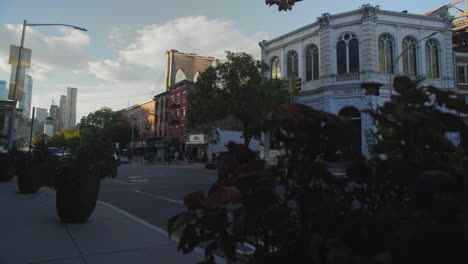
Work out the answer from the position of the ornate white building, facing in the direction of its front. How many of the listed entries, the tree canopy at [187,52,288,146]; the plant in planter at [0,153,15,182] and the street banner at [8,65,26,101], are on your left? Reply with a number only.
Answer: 0

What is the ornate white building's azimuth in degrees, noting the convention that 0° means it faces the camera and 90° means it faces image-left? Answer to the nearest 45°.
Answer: approximately 0°

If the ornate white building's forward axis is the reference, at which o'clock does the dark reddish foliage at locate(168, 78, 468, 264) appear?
The dark reddish foliage is roughly at 12 o'clock from the ornate white building.

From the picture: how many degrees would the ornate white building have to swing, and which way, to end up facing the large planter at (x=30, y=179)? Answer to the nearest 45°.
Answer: approximately 45° to its right

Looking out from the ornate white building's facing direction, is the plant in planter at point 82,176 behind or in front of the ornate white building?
in front

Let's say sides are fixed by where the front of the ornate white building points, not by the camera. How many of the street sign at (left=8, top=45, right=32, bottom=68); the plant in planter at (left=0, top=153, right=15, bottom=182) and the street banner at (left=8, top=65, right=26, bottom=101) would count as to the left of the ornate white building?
0

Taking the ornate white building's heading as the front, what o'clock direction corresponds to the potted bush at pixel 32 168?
The potted bush is roughly at 1 o'clock from the ornate white building.

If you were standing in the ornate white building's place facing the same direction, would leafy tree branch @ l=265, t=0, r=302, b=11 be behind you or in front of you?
in front

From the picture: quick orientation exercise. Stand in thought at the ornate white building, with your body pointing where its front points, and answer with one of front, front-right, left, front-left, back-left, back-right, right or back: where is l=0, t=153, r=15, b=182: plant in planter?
front-right

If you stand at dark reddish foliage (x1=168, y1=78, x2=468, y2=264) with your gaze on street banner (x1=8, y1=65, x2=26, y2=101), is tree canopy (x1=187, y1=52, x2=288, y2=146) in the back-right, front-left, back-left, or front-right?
front-right

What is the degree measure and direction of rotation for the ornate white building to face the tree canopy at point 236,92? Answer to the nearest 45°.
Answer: approximately 45° to its right

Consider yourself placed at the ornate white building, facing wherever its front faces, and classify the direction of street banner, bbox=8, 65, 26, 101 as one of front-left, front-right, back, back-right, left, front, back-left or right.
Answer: front-right
